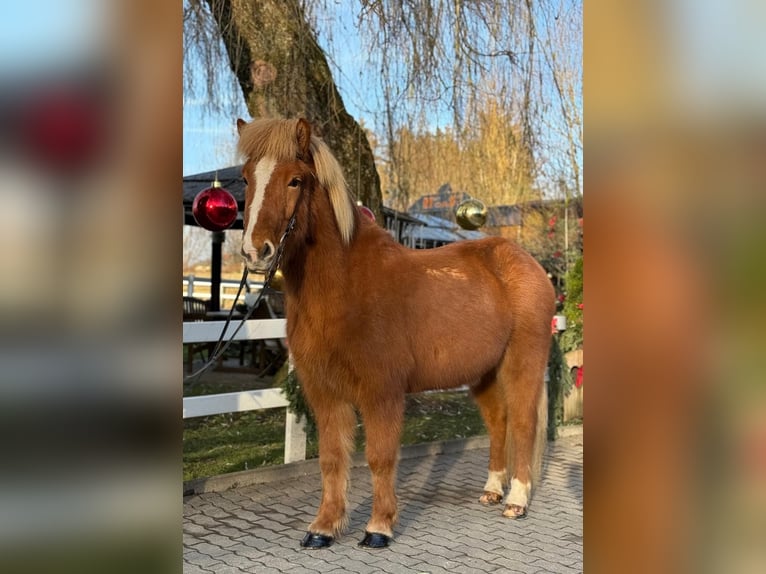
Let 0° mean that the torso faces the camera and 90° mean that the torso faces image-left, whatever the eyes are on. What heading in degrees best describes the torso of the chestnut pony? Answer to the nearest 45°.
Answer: approximately 45°

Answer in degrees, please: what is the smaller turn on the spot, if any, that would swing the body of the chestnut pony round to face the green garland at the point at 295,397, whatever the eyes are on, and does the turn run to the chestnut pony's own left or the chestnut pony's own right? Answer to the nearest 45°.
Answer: approximately 135° to the chestnut pony's own right

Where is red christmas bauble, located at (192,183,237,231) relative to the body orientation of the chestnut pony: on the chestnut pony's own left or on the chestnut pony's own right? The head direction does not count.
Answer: on the chestnut pony's own right

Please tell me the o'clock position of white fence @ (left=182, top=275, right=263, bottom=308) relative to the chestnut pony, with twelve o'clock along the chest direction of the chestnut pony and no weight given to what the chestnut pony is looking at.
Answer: The white fence is roughly at 4 o'clock from the chestnut pony.

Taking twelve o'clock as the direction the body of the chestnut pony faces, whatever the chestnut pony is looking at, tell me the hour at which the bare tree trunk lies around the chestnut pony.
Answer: The bare tree trunk is roughly at 4 o'clock from the chestnut pony.

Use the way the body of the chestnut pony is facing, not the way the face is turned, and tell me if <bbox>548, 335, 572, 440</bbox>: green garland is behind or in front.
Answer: behind

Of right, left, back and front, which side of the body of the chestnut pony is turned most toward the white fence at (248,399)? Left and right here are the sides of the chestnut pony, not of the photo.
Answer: right
